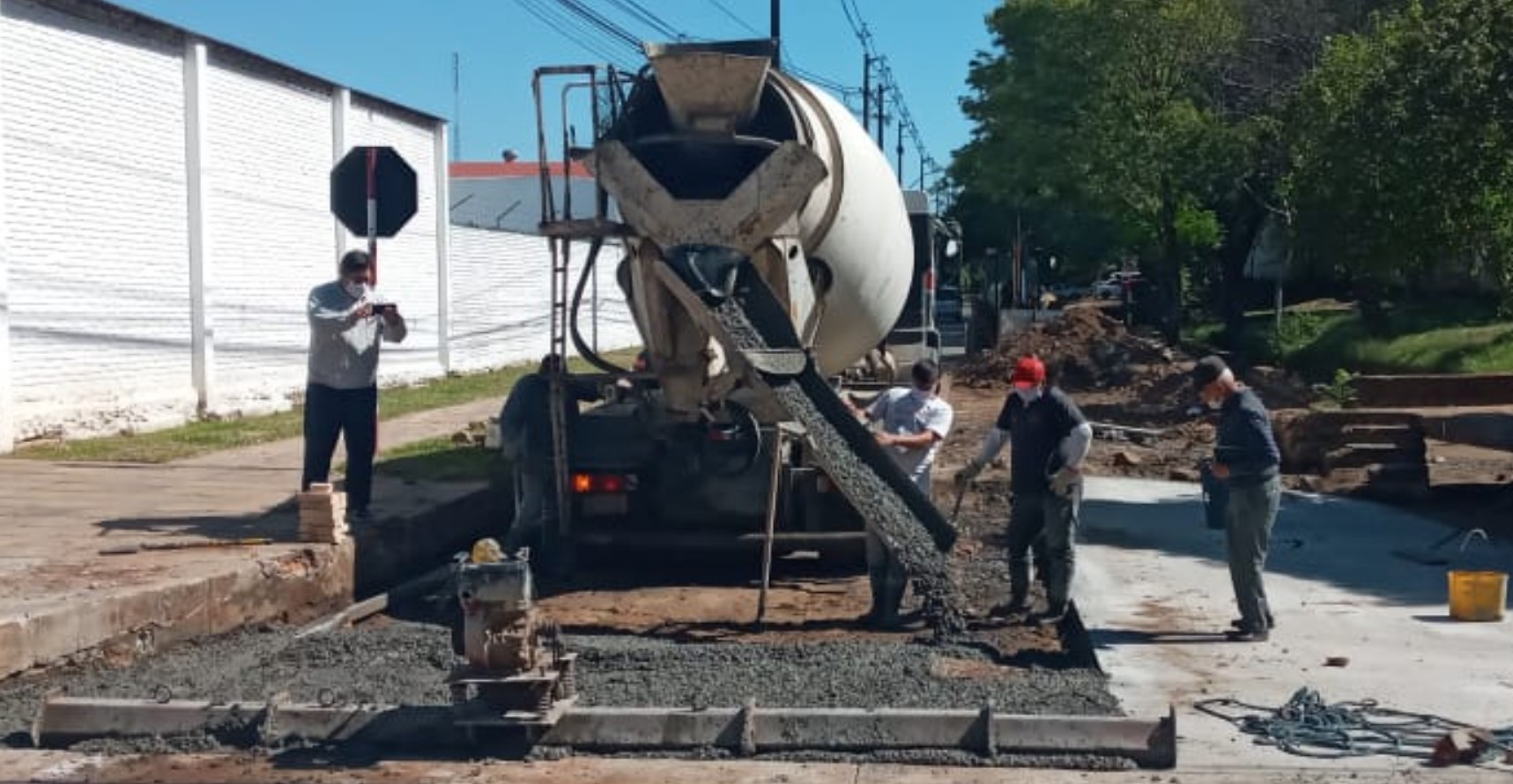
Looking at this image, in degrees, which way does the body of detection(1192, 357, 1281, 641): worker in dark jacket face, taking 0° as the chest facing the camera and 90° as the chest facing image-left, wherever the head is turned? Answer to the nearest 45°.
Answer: approximately 90°

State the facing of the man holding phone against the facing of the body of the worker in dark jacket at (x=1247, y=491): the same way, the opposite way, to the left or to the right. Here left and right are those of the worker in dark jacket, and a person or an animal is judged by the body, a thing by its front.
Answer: the opposite way

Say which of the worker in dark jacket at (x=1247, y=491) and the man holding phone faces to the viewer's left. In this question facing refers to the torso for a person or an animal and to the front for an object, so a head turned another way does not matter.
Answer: the worker in dark jacket

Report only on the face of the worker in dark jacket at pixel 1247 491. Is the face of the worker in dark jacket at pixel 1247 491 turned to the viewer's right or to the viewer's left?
to the viewer's left

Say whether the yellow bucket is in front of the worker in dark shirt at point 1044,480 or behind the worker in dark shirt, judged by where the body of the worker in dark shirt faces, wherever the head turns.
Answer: behind

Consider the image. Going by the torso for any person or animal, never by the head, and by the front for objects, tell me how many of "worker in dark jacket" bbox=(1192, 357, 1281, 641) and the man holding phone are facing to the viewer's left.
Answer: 1

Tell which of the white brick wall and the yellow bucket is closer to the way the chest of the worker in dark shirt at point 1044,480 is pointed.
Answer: the white brick wall

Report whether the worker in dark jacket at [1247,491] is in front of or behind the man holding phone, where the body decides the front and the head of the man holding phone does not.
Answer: in front

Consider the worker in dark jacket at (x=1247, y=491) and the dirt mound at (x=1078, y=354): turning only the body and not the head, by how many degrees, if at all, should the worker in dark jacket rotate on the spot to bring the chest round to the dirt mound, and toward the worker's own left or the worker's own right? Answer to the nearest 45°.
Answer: approximately 90° to the worker's own right

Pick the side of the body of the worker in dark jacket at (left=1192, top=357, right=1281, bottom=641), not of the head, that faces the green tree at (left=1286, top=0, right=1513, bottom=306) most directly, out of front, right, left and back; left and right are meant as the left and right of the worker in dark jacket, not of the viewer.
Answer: right

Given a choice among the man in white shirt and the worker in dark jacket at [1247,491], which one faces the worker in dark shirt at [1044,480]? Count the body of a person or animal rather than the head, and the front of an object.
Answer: the worker in dark jacket at [1247,491]

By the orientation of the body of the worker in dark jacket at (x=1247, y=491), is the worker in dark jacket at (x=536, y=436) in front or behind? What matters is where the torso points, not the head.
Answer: in front

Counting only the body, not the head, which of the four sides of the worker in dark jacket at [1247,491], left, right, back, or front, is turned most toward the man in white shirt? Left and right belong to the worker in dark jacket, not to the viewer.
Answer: front

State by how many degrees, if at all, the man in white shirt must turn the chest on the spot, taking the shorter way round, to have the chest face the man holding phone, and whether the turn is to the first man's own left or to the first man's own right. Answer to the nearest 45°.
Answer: approximately 45° to the first man's own right
